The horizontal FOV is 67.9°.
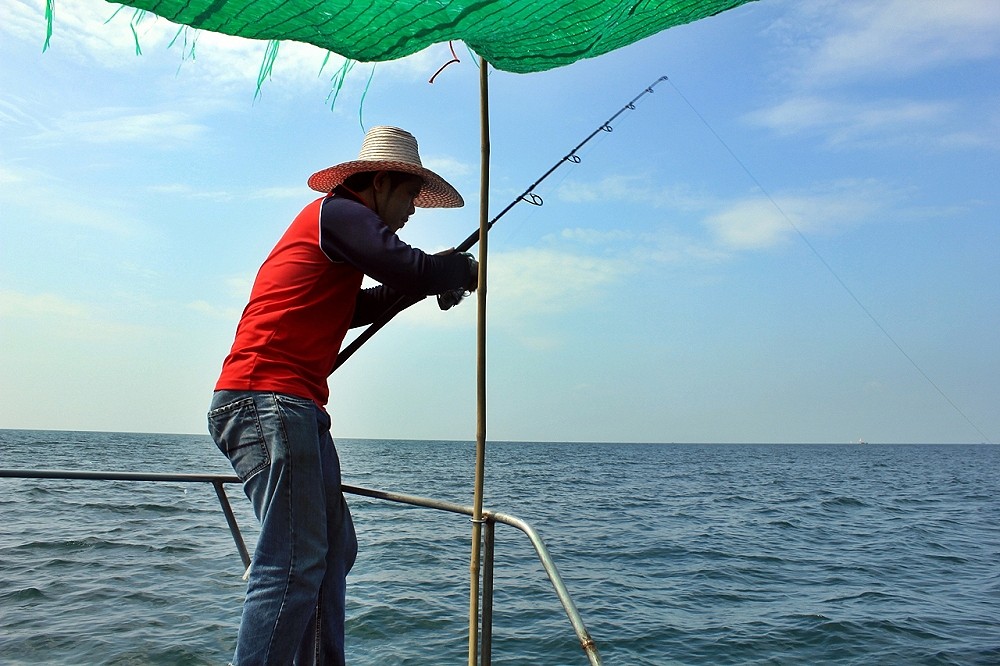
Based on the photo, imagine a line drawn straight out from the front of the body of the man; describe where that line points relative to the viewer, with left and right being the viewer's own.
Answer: facing to the right of the viewer

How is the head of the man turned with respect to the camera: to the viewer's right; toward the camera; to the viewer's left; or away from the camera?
to the viewer's right
